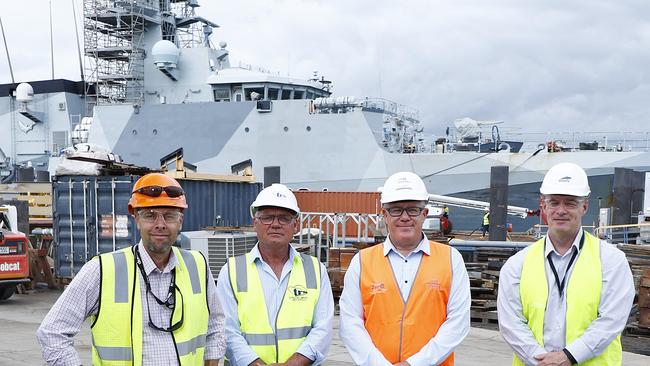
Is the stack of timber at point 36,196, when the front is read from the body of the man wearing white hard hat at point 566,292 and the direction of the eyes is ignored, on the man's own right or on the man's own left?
on the man's own right

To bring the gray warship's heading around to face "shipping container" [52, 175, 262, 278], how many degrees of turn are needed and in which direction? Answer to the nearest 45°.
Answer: approximately 90° to its right

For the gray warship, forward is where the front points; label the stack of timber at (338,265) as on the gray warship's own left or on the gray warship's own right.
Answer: on the gray warship's own right

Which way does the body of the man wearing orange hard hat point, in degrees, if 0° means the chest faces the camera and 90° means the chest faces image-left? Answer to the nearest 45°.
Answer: approximately 0°

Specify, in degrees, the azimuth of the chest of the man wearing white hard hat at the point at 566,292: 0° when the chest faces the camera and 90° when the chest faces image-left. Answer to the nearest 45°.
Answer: approximately 0°

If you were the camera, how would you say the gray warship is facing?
facing to the right of the viewer

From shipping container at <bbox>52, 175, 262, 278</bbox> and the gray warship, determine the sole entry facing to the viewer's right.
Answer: the gray warship

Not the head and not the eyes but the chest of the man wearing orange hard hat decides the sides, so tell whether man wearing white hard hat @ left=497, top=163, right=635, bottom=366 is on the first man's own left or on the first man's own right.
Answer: on the first man's own left
